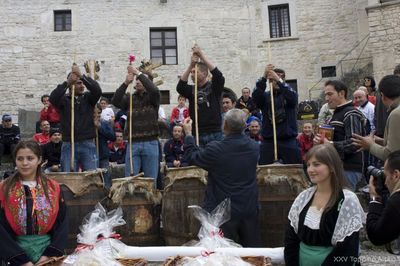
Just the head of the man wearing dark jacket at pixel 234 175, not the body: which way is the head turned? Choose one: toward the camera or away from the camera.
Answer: away from the camera

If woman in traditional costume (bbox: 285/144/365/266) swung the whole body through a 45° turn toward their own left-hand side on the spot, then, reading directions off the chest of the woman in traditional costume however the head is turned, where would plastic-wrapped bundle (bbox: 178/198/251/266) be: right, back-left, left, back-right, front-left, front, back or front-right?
right

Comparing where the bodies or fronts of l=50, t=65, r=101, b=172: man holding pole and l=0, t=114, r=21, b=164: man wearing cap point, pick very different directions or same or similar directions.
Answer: same or similar directions

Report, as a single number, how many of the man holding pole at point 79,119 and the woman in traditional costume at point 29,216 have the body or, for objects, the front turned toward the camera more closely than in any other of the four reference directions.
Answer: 2

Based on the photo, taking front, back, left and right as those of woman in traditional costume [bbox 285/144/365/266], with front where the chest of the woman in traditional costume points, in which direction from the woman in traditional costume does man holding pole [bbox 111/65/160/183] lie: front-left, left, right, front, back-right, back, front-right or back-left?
right

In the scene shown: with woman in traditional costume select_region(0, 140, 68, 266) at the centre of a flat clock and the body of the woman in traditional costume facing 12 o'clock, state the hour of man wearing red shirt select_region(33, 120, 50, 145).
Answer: The man wearing red shirt is roughly at 6 o'clock from the woman in traditional costume.

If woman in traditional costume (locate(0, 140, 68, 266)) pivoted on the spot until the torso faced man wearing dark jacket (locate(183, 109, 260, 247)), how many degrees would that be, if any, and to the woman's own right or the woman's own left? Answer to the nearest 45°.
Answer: approximately 90° to the woman's own left

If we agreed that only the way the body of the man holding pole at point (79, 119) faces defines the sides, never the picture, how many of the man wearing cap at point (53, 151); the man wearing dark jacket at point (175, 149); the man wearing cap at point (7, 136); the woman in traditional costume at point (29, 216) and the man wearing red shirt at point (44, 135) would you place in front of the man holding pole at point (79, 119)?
1

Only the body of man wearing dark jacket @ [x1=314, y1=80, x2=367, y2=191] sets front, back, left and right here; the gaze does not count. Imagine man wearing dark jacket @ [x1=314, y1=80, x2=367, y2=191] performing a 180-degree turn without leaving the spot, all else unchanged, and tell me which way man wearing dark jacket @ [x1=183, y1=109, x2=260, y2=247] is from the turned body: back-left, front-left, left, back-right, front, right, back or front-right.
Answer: back-right

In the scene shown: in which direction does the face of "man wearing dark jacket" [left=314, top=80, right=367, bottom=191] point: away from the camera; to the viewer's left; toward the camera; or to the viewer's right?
to the viewer's left

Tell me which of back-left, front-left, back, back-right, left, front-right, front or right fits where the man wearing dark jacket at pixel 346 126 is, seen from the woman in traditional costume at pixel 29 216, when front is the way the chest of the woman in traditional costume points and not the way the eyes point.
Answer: left

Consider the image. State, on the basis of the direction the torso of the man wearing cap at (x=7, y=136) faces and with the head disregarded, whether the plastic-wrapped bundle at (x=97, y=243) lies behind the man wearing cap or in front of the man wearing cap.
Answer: in front

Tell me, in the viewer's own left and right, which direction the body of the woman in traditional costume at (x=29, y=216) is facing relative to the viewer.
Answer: facing the viewer

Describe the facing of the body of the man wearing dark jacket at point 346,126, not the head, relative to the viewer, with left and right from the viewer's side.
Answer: facing to the left of the viewer

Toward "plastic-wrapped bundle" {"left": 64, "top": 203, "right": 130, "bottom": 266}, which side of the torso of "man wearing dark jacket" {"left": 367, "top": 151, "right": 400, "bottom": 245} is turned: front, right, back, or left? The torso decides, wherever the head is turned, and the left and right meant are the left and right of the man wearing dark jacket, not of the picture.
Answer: front

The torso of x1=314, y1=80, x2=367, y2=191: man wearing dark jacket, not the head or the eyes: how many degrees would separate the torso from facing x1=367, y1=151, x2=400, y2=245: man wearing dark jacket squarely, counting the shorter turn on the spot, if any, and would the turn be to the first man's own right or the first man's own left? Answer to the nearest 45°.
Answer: approximately 90° to the first man's own left
